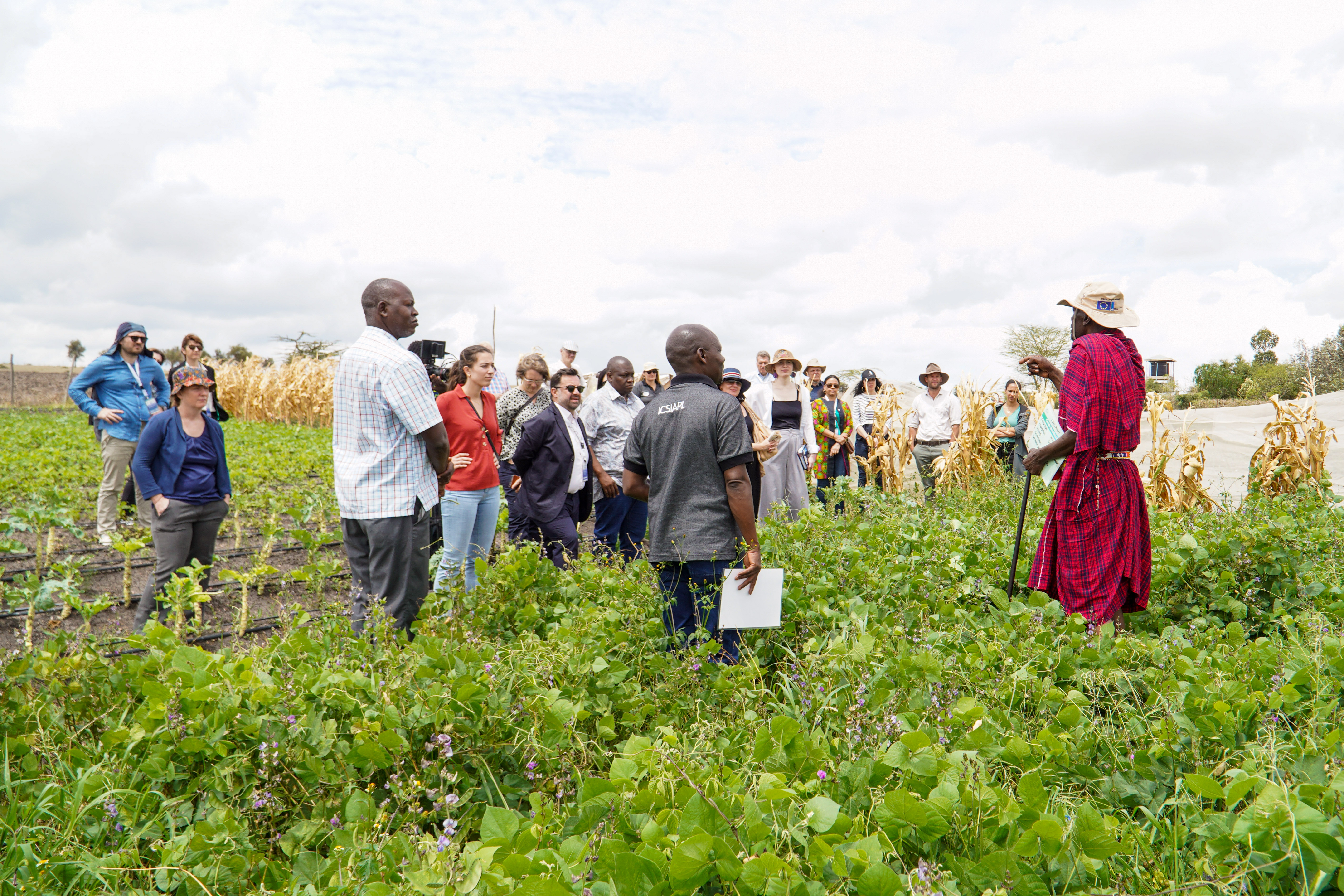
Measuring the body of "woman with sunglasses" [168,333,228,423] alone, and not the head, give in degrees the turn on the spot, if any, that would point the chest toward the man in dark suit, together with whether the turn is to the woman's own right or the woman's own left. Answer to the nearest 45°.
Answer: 0° — they already face them

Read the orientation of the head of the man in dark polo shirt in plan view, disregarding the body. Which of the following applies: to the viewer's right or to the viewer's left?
to the viewer's right

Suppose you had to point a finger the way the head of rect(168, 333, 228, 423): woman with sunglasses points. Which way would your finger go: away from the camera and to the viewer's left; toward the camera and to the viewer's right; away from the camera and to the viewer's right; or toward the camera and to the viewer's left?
toward the camera and to the viewer's right

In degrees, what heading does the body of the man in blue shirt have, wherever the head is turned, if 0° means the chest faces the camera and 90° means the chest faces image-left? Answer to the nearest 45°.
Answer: approximately 315°

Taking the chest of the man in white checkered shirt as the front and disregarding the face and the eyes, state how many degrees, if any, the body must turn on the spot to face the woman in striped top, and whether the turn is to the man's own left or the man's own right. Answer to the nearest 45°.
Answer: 0° — they already face them

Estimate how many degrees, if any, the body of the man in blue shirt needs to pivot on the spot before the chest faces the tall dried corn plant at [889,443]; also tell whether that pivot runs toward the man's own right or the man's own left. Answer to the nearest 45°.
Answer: approximately 45° to the man's own left

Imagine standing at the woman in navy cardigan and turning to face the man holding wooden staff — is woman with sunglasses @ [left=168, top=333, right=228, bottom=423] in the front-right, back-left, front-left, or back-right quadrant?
back-left

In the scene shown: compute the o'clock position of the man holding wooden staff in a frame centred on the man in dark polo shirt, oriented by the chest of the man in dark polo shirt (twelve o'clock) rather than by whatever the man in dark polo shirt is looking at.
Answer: The man holding wooden staff is roughly at 1 o'clock from the man in dark polo shirt.

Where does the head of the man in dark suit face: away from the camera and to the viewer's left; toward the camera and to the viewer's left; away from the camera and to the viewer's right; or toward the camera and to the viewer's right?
toward the camera and to the viewer's right

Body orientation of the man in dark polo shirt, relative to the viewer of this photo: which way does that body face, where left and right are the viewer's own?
facing away from the viewer and to the right of the viewer

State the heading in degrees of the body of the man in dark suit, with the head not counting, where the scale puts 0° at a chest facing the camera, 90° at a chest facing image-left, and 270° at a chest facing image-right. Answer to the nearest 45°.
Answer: approximately 315°

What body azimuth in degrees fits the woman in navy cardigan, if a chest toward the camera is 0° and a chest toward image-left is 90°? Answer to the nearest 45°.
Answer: approximately 315°

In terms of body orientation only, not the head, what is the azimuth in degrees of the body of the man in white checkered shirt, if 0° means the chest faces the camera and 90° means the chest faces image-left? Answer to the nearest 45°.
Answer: approximately 225°
